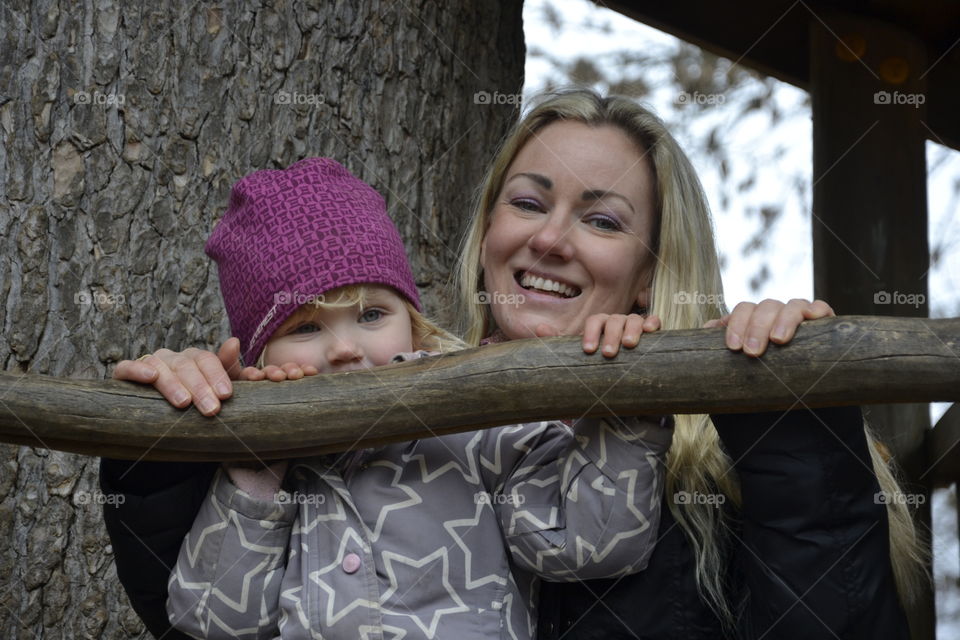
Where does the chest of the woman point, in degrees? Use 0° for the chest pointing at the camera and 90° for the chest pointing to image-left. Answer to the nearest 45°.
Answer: approximately 0°

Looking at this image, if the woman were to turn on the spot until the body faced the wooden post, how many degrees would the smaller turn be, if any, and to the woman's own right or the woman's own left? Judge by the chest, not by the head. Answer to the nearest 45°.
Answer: approximately 135° to the woman's own left

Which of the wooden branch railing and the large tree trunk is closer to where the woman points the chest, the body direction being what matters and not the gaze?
the wooden branch railing
